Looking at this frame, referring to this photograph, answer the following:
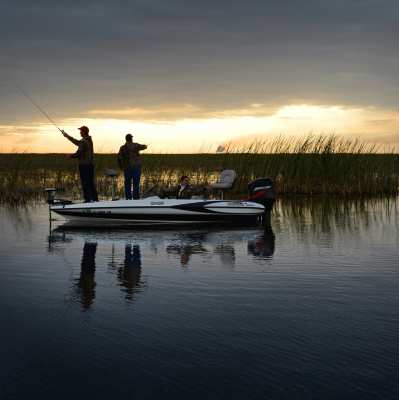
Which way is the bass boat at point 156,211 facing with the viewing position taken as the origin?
facing to the left of the viewer

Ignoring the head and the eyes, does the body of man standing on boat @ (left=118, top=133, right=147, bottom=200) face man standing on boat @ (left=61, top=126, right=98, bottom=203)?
no

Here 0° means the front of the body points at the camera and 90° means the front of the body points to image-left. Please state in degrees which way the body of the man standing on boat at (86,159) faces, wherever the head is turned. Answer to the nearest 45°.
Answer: approximately 90°

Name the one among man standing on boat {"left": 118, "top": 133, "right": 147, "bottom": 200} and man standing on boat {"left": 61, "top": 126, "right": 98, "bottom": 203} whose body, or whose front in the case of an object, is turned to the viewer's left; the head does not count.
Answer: man standing on boat {"left": 61, "top": 126, "right": 98, "bottom": 203}

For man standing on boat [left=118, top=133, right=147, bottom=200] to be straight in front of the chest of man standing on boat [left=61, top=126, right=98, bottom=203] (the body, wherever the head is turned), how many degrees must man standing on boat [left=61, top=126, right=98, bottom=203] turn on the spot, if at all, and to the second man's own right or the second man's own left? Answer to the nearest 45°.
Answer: approximately 180°
